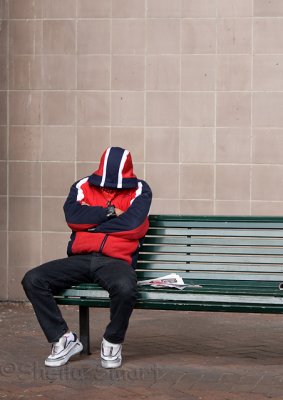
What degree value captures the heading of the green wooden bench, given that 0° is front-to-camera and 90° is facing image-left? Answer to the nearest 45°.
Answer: approximately 0°
